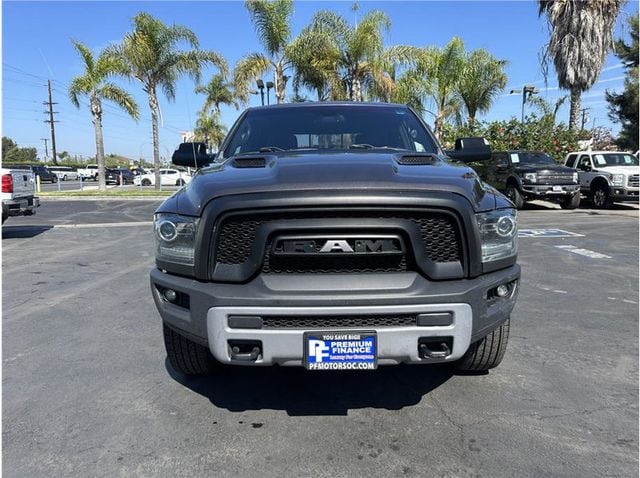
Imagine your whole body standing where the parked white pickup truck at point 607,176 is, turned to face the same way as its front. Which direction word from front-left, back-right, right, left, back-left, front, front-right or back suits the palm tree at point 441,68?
back

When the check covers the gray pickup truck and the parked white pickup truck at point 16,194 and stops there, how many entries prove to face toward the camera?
1

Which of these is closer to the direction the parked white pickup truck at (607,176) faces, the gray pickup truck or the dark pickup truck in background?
the gray pickup truck

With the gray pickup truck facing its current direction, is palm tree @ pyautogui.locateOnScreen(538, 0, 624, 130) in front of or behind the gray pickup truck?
behind

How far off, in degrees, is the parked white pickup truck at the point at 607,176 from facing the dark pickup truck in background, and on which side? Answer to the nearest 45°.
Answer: approximately 90° to its right

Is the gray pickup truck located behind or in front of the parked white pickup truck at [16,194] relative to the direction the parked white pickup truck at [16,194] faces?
behind

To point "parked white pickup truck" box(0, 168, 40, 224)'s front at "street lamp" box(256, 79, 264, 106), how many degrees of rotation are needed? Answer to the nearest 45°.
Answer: approximately 90° to its right

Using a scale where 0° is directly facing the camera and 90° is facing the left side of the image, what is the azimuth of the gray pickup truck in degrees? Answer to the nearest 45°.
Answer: approximately 0°

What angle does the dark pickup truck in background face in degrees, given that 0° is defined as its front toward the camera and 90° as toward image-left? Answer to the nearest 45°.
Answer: approximately 315°

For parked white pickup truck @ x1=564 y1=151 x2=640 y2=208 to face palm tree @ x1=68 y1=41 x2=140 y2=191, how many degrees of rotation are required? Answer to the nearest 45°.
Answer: approximately 135° to its right

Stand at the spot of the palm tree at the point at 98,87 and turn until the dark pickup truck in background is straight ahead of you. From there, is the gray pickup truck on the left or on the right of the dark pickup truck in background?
right
